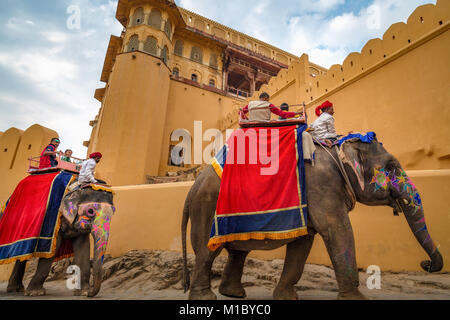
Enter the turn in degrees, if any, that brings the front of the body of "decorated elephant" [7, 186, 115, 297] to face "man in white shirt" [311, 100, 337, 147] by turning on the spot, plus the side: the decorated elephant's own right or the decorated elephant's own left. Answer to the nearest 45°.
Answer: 0° — it already faces them

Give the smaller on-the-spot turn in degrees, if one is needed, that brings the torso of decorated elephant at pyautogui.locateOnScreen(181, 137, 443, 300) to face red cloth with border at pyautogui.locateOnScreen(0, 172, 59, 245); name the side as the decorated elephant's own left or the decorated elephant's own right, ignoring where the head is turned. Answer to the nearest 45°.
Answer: approximately 180°

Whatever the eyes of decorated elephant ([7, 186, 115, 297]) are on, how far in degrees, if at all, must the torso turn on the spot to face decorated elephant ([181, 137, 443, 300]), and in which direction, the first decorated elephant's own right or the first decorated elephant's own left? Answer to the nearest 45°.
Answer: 0° — it already faces it

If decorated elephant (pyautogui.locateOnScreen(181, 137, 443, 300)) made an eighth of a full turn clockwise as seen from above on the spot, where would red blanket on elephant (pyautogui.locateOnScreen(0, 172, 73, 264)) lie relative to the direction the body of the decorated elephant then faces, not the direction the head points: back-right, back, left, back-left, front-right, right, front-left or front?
back-right

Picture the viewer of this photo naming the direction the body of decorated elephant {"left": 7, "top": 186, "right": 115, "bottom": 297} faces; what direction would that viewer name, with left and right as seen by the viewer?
facing the viewer and to the right of the viewer

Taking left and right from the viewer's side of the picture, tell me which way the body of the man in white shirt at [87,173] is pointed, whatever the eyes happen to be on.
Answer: facing to the right of the viewer

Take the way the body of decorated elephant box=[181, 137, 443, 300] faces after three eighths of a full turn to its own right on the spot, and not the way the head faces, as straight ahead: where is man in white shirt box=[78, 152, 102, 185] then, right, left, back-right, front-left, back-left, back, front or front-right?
front-right

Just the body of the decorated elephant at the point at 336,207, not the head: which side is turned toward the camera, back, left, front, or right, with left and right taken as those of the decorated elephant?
right
